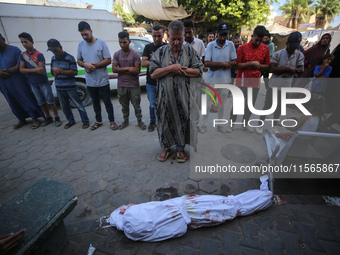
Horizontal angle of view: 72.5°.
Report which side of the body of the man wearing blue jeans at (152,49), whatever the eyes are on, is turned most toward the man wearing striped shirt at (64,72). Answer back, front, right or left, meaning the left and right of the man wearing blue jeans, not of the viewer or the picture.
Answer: right

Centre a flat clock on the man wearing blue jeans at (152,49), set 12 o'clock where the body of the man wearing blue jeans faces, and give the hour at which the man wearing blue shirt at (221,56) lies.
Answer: The man wearing blue shirt is roughly at 9 o'clock from the man wearing blue jeans.

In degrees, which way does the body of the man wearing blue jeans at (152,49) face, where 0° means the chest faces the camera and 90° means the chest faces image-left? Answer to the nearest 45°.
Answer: approximately 0°

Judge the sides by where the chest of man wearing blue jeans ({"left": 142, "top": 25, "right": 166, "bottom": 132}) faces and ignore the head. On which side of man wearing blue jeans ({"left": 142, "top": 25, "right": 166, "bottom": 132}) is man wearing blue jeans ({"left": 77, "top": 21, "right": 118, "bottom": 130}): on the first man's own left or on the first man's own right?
on the first man's own right
